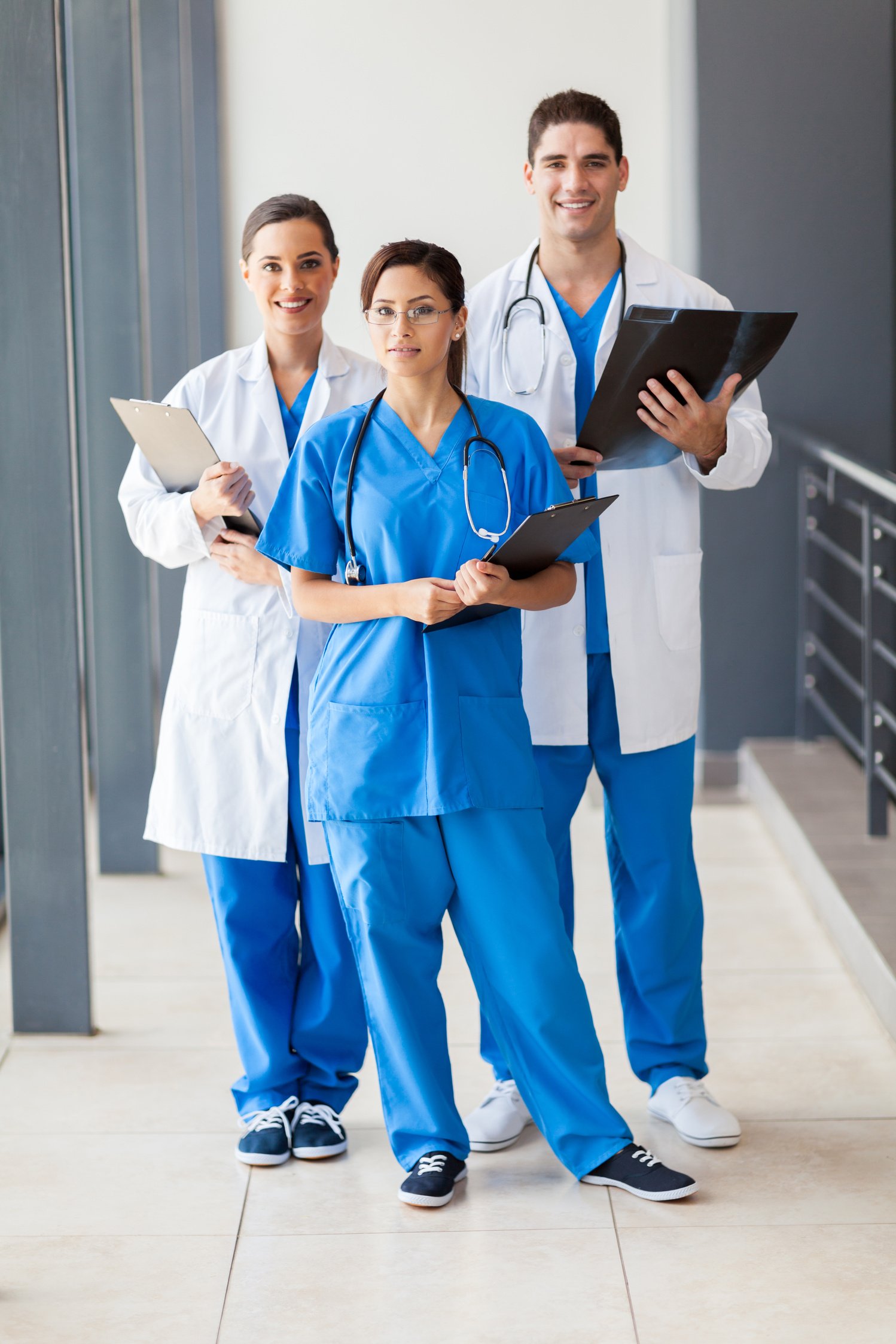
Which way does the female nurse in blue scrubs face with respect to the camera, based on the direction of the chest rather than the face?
toward the camera

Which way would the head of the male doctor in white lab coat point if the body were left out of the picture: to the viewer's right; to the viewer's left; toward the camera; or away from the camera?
toward the camera

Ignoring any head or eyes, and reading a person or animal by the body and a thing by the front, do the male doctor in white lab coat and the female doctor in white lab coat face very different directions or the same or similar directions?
same or similar directions

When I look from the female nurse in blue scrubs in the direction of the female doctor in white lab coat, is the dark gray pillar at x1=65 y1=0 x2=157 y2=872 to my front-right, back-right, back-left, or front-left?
front-right

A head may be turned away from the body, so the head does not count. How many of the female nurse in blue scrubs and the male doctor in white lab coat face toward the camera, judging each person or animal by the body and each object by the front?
2

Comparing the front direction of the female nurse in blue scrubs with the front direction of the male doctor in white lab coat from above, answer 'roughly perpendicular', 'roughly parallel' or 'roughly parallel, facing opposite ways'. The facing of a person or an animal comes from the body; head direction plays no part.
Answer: roughly parallel

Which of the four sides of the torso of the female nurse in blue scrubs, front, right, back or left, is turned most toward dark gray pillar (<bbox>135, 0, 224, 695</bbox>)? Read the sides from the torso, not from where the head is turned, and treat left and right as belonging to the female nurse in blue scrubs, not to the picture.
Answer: back

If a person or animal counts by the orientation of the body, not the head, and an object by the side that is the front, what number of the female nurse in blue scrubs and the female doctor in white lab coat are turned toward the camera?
2

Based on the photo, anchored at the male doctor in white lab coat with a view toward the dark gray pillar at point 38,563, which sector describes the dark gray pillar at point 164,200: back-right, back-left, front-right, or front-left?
front-right

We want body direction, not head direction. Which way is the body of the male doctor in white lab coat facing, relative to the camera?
toward the camera

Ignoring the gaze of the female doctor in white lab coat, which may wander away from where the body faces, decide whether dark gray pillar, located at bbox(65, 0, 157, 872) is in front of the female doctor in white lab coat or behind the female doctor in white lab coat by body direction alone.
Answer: behind

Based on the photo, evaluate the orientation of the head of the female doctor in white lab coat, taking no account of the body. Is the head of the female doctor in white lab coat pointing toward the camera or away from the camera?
toward the camera

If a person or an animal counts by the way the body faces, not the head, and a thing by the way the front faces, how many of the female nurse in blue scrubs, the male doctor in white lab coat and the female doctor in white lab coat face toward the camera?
3

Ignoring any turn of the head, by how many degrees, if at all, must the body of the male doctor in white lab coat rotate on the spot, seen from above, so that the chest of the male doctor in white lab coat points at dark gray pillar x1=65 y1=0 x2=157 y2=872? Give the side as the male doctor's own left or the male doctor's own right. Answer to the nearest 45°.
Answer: approximately 135° to the male doctor's own right
